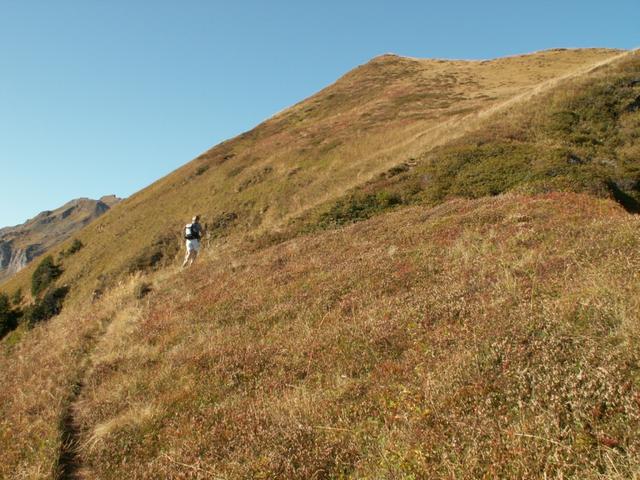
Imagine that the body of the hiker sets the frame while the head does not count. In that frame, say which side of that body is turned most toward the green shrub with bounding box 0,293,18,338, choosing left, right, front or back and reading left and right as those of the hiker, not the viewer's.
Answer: left

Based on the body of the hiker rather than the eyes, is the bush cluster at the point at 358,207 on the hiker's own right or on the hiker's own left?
on the hiker's own right

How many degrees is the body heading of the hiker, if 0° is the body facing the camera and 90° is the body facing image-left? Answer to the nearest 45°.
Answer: approximately 225°

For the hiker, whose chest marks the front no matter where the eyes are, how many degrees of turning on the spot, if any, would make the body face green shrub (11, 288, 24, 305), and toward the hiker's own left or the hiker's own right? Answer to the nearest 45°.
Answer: approximately 90° to the hiker's own left

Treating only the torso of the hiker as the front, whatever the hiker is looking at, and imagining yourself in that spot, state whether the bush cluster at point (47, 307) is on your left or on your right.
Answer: on your left

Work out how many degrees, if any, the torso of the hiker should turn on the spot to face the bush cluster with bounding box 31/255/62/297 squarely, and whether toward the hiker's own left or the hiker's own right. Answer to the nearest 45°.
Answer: approximately 90° to the hiker's own left
